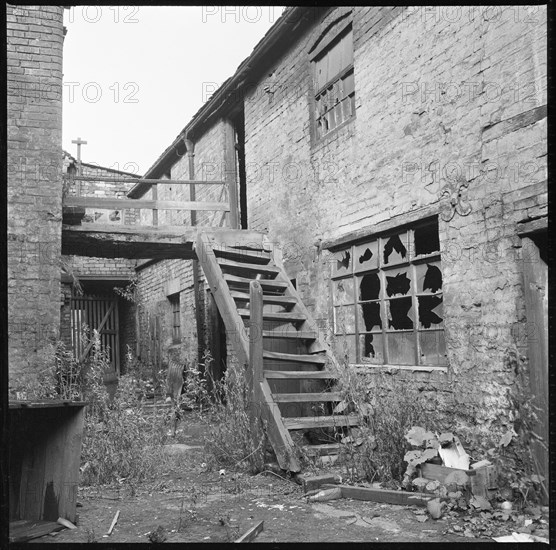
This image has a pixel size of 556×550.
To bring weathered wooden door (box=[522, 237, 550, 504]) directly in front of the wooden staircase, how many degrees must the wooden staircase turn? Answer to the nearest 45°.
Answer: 0° — it already faces it

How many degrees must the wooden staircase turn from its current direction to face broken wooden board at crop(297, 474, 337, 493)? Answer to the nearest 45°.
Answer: approximately 45° to its right

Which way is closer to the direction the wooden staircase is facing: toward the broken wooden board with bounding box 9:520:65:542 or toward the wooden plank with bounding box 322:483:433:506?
the wooden plank

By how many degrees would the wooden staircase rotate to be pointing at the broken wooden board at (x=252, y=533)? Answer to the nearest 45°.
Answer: approximately 45° to its right

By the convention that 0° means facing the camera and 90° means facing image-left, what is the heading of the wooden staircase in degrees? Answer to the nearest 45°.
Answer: approximately 315°

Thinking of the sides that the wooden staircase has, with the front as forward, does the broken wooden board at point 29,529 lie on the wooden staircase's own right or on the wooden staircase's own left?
on the wooden staircase's own right
